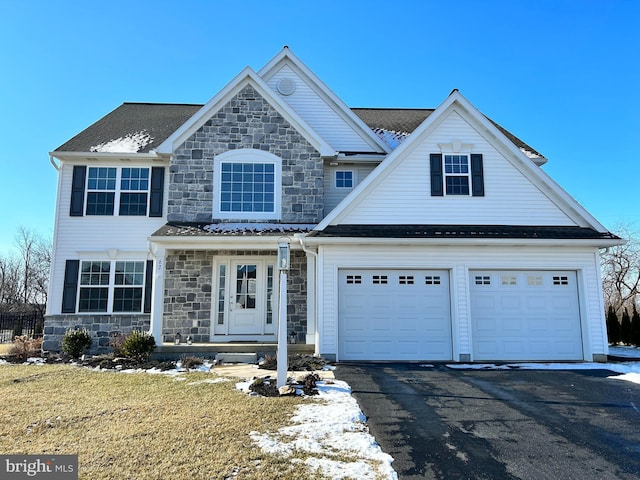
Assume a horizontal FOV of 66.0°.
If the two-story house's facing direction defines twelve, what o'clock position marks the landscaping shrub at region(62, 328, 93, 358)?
The landscaping shrub is roughly at 3 o'clock from the two-story house.

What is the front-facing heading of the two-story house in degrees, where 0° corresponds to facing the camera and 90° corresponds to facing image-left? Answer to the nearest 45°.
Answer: approximately 0°

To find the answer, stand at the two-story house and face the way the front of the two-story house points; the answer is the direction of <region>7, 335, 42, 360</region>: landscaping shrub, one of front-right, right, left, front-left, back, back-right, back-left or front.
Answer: right

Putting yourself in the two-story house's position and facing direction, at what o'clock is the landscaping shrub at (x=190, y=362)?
The landscaping shrub is roughly at 2 o'clock from the two-story house.

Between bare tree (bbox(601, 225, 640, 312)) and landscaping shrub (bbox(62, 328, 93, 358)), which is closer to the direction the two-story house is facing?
the landscaping shrub

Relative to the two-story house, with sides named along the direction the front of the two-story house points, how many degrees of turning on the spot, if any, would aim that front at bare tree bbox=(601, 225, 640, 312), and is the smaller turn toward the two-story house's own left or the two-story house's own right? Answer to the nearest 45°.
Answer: approximately 135° to the two-story house's own left

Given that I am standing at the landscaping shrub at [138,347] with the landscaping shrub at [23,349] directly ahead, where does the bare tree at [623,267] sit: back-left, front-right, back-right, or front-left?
back-right

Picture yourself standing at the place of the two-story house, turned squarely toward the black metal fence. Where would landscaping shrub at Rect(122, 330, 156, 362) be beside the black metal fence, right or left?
left

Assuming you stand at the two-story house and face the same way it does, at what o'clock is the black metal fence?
The black metal fence is roughly at 4 o'clock from the two-story house.
